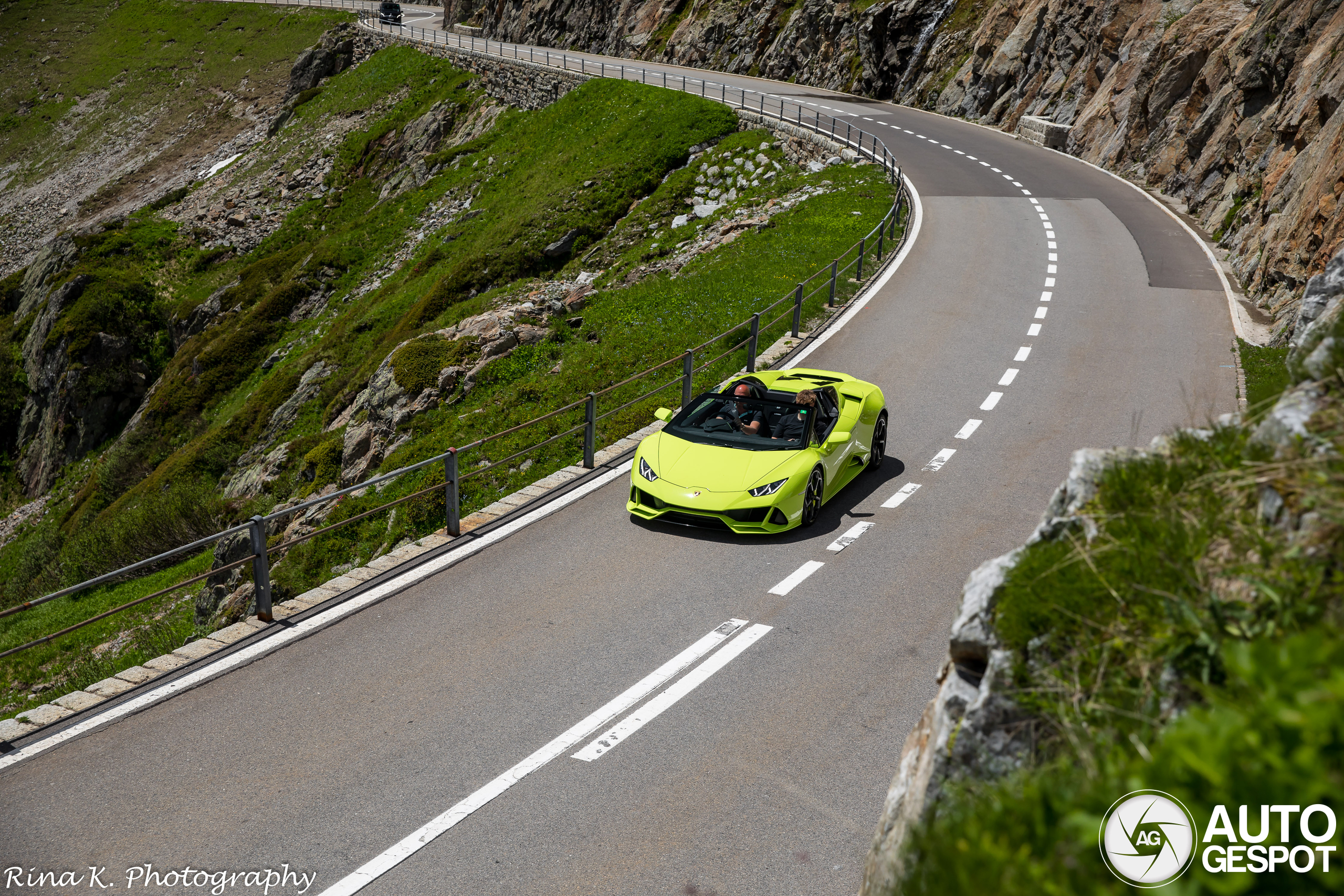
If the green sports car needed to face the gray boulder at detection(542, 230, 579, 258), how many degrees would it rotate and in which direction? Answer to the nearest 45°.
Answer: approximately 135° to its right

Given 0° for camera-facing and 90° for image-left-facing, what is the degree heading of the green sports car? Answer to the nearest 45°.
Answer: approximately 45°

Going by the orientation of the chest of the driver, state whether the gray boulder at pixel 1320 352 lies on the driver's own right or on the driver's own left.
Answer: on the driver's own left

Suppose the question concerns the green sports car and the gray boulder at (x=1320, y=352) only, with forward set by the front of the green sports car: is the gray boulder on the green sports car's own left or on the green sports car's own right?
on the green sports car's own left

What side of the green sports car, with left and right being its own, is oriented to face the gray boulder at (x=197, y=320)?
right

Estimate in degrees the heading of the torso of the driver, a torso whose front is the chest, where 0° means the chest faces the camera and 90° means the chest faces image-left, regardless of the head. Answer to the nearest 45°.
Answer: approximately 45°

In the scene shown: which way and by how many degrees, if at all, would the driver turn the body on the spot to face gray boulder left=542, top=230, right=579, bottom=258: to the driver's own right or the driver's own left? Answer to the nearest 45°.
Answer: approximately 135° to the driver's own right

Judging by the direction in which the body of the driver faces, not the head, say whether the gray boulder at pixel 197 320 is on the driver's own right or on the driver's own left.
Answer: on the driver's own right
